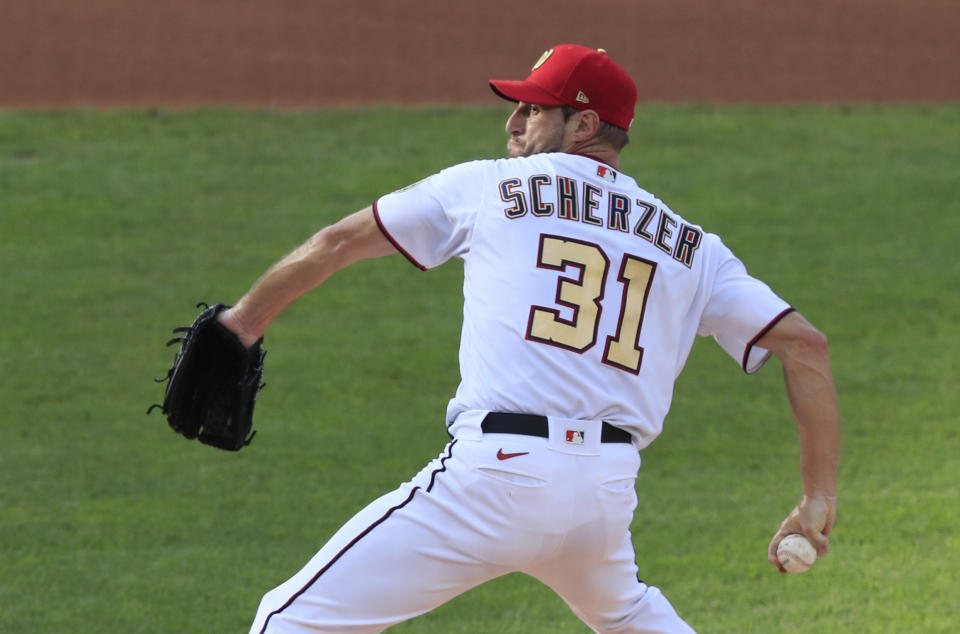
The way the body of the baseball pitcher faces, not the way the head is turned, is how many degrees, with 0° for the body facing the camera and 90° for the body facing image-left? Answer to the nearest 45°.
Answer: approximately 180°
